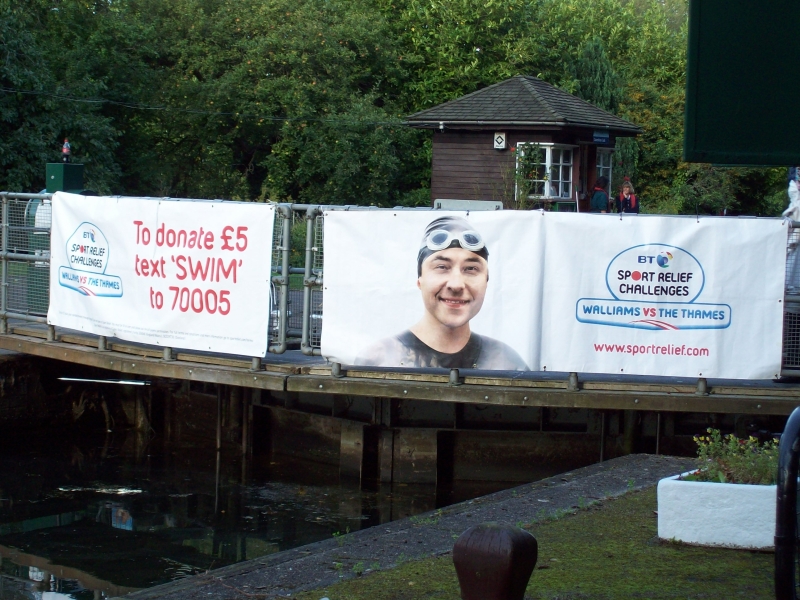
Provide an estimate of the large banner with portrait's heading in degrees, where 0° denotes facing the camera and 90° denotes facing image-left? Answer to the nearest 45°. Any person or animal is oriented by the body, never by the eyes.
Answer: approximately 0°

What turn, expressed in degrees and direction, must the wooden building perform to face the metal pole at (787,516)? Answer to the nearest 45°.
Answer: approximately 45° to its right

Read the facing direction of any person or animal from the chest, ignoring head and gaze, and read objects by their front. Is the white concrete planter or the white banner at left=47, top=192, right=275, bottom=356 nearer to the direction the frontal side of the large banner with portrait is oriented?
the white concrete planter

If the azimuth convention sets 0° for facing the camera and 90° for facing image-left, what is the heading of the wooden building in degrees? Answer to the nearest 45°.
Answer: approximately 315°

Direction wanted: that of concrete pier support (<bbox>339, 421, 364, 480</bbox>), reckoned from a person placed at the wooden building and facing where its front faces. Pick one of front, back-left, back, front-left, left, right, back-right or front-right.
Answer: front-right

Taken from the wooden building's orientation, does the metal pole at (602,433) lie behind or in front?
in front

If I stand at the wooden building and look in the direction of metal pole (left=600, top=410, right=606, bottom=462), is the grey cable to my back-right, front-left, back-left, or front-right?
back-right

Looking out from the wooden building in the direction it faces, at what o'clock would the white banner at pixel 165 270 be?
The white banner is roughly at 2 o'clock from the wooden building.

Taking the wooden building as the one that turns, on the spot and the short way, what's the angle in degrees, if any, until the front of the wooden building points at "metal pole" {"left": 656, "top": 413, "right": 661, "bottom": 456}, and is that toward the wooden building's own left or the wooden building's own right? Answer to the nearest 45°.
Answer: approximately 45° to the wooden building's own right
